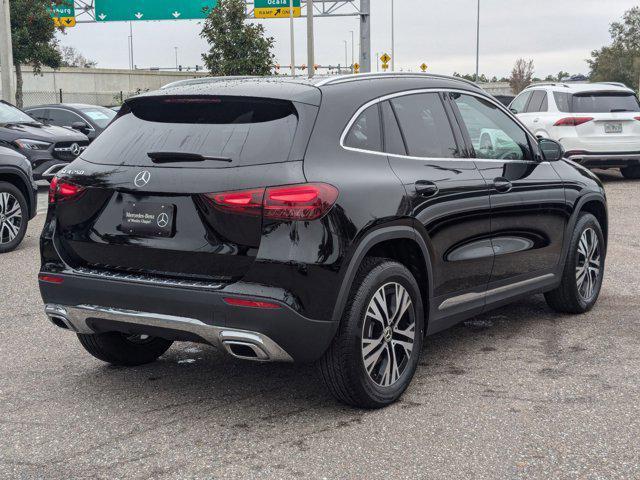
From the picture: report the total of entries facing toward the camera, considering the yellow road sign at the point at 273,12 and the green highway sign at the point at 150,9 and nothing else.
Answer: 2

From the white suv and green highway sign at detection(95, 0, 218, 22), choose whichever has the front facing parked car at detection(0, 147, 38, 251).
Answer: the green highway sign

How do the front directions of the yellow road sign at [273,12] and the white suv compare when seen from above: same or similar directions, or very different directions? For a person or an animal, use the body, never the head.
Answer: very different directions

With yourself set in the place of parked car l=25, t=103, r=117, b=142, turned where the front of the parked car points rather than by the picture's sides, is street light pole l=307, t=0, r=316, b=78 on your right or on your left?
on your left

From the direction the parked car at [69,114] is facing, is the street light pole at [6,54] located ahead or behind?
behind

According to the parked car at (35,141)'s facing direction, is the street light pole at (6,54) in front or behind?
behind

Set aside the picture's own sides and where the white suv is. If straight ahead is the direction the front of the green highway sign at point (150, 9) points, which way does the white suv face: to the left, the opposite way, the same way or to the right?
the opposite way

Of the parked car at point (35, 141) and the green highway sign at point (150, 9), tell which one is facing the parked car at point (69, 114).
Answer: the green highway sign

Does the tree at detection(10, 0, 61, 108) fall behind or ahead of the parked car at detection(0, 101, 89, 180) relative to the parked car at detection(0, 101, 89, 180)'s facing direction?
behind

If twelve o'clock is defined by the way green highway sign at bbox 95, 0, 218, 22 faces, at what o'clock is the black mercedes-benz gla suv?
The black mercedes-benz gla suv is roughly at 12 o'clock from the green highway sign.

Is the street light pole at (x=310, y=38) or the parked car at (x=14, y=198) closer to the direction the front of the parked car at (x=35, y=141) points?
the parked car
